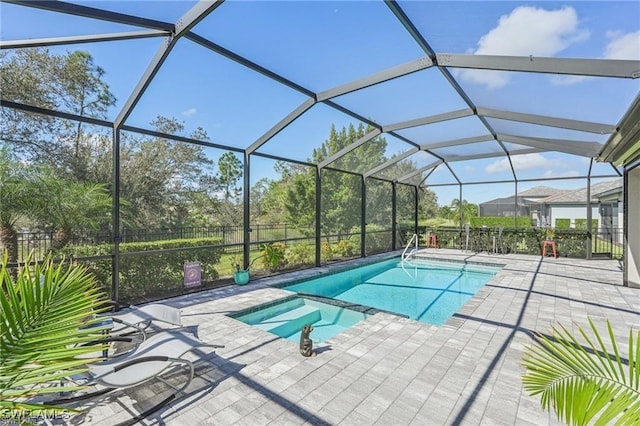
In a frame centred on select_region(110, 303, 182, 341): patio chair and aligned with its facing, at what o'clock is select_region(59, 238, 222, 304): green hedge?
The green hedge is roughly at 9 o'clock from the patio chair.

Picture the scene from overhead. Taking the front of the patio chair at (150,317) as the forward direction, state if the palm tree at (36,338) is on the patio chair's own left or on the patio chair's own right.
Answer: on the patio chair's own right

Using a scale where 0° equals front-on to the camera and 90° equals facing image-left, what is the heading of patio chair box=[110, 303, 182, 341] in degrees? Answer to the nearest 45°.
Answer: approximately 270°

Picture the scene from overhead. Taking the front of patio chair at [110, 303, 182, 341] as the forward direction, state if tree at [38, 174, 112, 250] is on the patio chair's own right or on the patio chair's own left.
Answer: on the patio chair's own left

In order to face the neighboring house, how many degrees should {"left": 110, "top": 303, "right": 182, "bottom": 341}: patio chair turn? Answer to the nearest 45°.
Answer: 0° — it already faces it

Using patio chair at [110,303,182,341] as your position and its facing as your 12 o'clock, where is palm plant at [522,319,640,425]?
The palm plant is roughly at 2 o'clock from the patio chair.

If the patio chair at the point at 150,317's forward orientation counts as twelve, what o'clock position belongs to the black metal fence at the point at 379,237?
The black metal fence is roughly at 11 o'clock from the patio chair.

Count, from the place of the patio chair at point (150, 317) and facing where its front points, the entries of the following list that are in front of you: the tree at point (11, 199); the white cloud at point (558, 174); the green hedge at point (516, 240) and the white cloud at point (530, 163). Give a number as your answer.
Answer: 3

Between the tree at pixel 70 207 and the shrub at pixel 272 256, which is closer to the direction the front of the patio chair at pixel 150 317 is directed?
the shrub

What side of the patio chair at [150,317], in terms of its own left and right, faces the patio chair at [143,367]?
right
